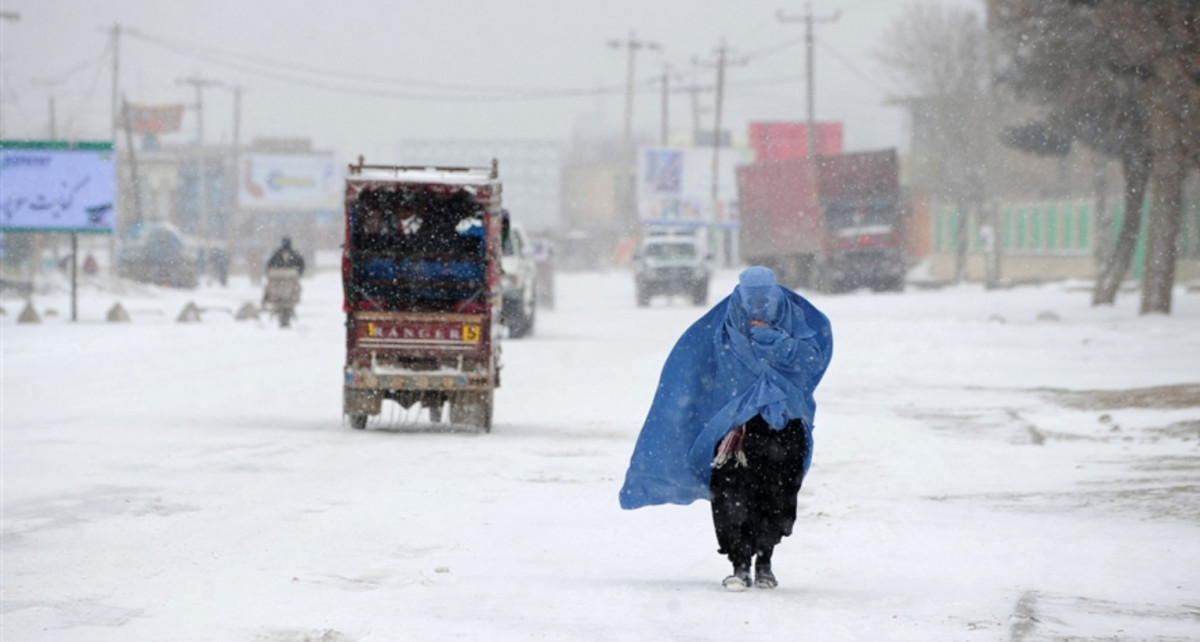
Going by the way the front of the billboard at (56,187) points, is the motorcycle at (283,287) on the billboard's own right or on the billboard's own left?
on the billboard's own left

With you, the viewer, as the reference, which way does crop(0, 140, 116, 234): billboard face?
facing the viewer

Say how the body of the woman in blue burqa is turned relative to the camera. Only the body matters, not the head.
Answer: toward the camera

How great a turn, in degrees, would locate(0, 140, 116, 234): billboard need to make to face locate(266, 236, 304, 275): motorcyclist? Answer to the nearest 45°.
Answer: approximately 45° to its left

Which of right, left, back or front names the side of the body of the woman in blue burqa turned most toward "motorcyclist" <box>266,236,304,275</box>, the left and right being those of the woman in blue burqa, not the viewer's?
back
